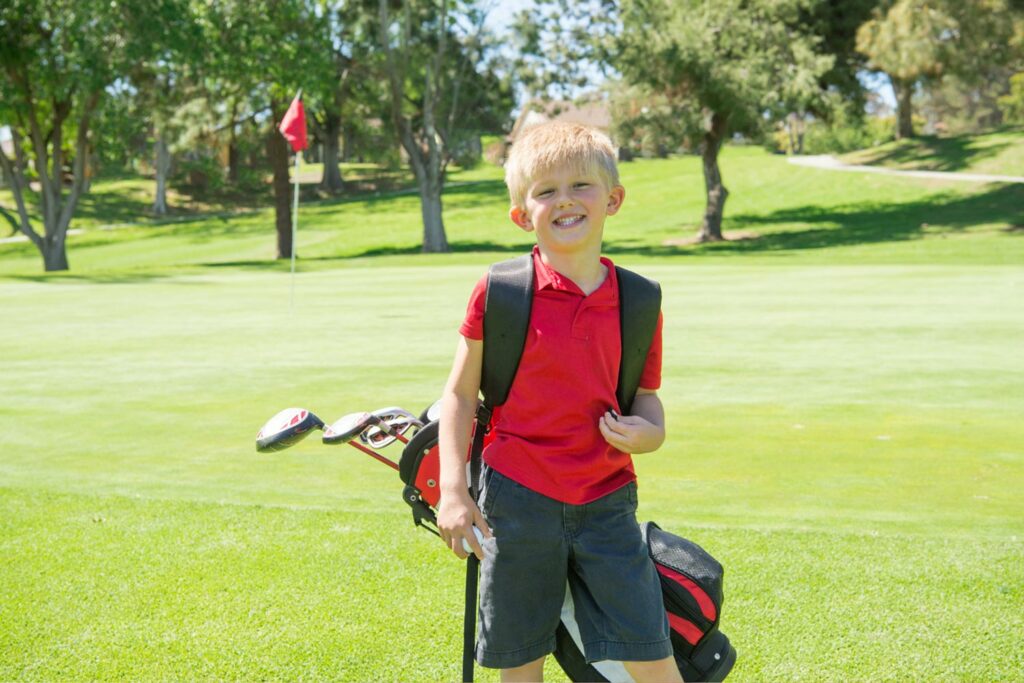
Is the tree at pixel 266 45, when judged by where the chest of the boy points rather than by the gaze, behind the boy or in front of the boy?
behind

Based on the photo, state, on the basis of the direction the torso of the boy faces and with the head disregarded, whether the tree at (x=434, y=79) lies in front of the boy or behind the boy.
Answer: behind

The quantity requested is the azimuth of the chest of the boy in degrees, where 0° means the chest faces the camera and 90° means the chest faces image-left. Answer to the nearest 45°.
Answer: approximately 0°

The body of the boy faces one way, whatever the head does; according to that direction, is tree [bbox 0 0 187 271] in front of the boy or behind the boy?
behind

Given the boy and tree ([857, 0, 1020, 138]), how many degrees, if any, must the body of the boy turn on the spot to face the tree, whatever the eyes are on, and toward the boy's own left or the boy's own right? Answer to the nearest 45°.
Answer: approximately 180°

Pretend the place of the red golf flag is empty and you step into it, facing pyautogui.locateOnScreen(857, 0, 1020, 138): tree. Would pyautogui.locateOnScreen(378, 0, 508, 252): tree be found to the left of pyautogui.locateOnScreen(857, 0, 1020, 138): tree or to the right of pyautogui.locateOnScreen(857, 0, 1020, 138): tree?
left

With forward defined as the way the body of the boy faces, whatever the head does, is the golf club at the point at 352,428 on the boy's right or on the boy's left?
on the boy's right

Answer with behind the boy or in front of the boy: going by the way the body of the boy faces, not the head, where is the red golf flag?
behind
